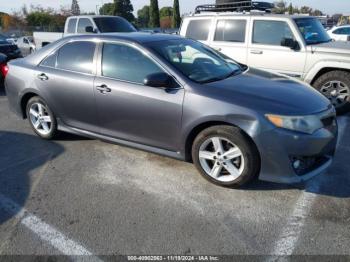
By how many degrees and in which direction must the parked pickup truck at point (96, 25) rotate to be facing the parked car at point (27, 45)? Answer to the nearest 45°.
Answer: approximately 135° to its left

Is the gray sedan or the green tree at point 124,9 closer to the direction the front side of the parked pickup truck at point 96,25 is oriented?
the gray sedan

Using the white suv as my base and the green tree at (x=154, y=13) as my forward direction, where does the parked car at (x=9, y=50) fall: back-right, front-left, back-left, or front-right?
front-left

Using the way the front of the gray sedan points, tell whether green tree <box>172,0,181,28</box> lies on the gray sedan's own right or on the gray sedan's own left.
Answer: on the gray sedan's own left

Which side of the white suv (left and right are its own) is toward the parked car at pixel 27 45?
back

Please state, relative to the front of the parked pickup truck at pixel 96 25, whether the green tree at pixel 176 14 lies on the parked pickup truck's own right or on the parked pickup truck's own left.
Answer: on the parked pickup truck's own left

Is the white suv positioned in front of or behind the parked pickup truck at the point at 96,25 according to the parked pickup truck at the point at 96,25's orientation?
in front

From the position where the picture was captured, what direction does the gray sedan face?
facing the viewer and to the right of the viewer

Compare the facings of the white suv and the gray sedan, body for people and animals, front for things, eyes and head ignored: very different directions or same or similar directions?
same or similar directions

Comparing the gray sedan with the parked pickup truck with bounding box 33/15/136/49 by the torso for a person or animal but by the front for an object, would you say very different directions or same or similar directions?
same or similar directions

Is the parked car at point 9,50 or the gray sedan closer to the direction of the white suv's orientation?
the gray sedan

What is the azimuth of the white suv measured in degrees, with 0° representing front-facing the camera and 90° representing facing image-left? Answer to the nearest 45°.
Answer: approximately 315°
